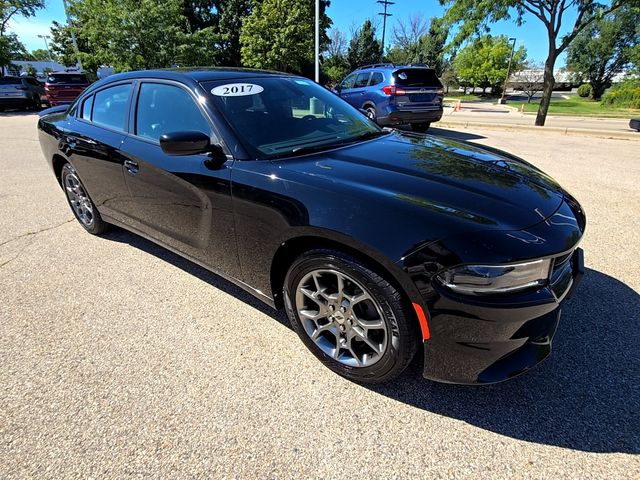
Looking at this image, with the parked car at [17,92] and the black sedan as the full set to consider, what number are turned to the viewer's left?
0

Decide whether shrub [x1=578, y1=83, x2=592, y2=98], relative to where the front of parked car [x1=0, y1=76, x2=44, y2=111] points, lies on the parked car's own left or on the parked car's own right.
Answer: on the parked car's own right

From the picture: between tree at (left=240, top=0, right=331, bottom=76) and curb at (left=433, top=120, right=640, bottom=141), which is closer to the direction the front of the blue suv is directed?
the tree

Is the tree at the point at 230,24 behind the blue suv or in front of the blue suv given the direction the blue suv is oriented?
in front

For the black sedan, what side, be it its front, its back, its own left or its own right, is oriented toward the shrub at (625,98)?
left

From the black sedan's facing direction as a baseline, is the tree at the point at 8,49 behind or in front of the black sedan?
behind

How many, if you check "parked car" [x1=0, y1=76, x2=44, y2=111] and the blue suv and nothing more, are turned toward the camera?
0

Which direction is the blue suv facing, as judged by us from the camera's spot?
facing away from the viewer and to the left of the viewer

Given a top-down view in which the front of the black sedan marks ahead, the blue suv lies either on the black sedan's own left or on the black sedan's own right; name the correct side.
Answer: on the black sedan's own left
